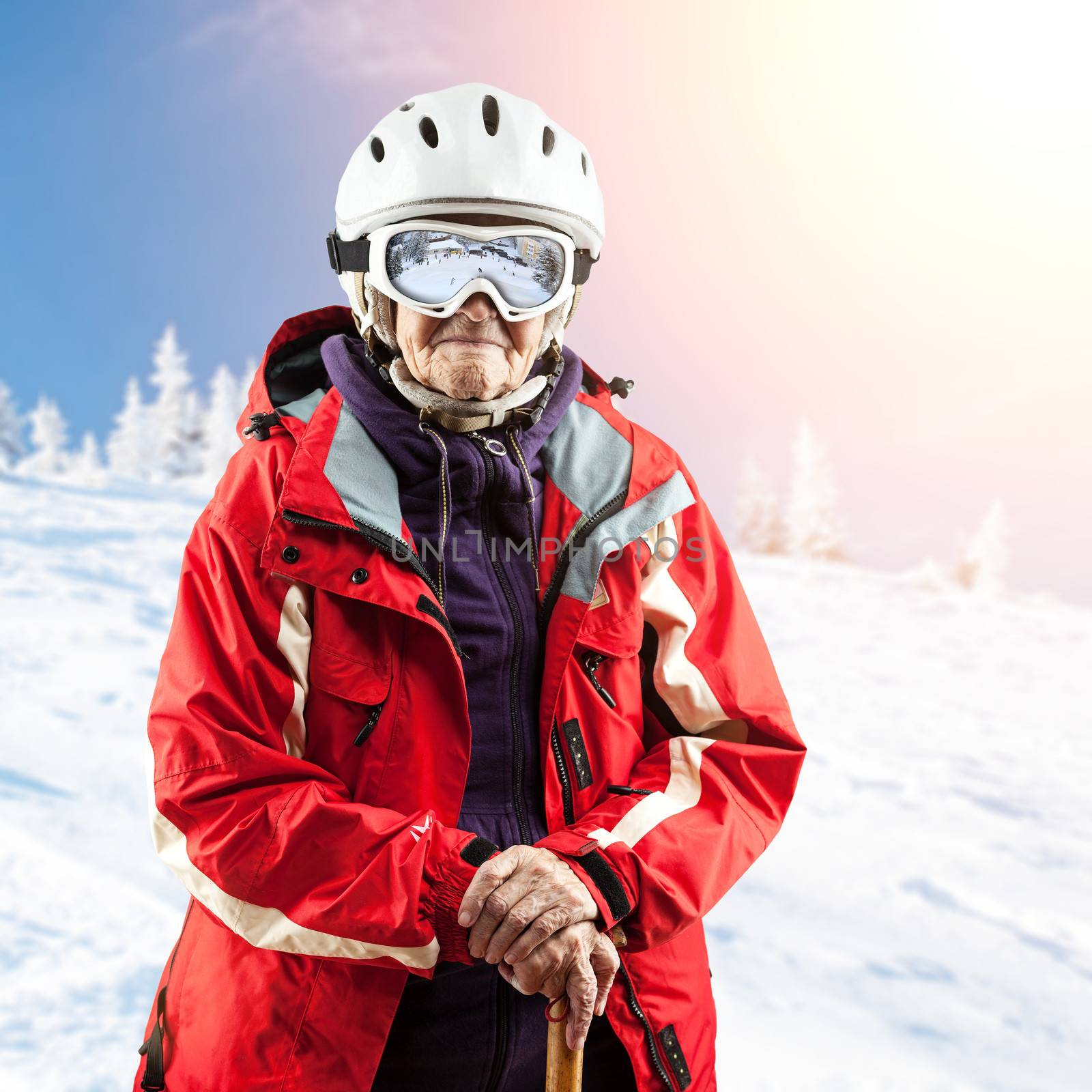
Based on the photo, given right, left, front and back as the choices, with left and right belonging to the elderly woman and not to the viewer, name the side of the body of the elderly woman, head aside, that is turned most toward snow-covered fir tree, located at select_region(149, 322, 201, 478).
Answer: back

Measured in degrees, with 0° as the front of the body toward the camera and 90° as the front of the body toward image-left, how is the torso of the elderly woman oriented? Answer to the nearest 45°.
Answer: approximately 0°

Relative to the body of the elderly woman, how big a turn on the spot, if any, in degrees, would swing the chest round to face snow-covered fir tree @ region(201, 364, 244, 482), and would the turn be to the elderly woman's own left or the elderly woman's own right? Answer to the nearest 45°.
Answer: approximately 180°

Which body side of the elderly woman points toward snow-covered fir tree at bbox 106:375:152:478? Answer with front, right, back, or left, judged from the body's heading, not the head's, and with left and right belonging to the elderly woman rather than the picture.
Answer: back

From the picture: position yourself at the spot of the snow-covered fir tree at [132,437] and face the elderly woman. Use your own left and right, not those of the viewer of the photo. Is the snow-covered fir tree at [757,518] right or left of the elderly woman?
left

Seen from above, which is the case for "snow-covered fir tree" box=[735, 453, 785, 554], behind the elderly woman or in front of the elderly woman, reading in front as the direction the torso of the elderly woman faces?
behind

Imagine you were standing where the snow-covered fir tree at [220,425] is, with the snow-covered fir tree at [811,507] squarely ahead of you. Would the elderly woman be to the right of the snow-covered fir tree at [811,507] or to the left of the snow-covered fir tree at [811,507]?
right

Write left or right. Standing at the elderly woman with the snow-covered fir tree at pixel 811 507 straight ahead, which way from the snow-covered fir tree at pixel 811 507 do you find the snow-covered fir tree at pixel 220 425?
left
